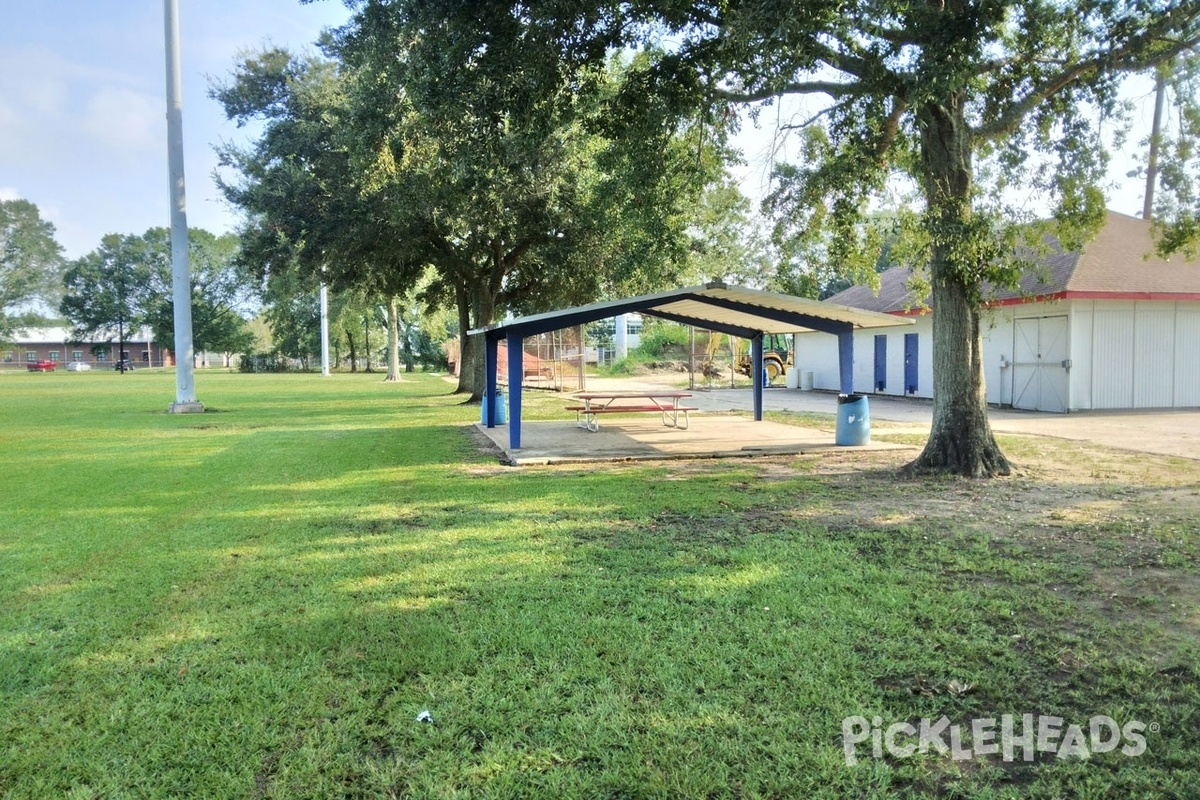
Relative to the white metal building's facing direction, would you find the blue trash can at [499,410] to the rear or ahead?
ahead

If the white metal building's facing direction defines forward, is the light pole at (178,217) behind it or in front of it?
in front

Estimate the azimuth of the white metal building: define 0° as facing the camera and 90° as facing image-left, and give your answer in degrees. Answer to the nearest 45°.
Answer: approximately 45°

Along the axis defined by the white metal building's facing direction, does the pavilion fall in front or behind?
in front

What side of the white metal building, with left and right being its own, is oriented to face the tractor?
right

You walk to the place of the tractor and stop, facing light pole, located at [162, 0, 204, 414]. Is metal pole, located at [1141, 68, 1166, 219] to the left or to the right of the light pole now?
left
